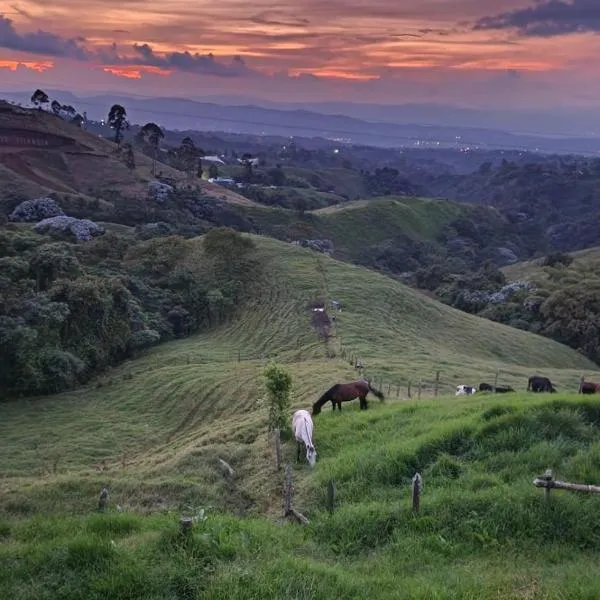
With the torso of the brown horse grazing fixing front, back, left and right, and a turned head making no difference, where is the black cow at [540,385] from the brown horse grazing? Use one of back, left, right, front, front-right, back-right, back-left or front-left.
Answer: back-right

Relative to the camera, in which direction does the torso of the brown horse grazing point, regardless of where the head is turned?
to the viewer's left

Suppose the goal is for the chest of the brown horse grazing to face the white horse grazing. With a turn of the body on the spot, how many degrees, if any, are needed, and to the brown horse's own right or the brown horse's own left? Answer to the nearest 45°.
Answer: approximately 90° to the brown horse's own left
